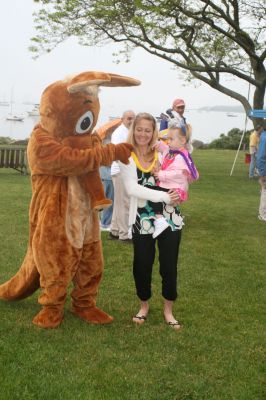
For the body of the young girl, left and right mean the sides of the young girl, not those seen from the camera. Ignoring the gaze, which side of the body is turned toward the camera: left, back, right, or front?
left

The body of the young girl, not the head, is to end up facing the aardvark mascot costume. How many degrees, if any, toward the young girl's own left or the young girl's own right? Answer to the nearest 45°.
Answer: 0° — they already face it

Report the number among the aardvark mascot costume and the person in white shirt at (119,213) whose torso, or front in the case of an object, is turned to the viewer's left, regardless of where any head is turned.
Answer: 0

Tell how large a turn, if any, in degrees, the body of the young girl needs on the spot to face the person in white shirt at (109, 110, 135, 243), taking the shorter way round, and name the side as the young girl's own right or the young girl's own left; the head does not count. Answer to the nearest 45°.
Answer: approximately 90° to the young girl's own right

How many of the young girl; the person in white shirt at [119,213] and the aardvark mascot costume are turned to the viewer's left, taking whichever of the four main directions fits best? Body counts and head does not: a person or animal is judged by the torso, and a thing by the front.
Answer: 1

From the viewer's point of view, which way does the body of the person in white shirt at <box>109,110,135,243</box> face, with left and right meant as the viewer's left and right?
facing the viewer and to the right of the viewer

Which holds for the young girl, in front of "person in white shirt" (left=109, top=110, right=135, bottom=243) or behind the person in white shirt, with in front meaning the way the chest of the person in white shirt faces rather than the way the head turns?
in front

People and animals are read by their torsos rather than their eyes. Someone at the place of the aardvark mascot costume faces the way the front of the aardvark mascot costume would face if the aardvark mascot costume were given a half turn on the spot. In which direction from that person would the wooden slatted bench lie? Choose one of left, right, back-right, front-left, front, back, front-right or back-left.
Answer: front-right

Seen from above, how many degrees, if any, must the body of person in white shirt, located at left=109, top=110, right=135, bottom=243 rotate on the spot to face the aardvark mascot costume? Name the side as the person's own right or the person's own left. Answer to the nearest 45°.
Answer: approximately 45° to the person's own right

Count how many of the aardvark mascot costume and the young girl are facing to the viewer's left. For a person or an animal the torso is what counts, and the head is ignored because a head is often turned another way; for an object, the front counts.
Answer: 1
